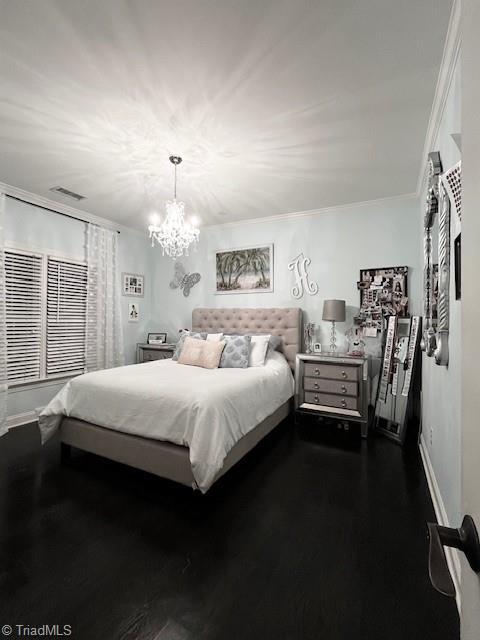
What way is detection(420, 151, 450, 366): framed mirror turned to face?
to the viewer's left

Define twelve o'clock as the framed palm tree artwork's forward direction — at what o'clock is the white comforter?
The white comforter is roughly at 11 o'clock from the framed palm tree artwork.

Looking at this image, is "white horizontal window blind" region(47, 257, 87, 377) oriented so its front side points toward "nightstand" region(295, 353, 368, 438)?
yes

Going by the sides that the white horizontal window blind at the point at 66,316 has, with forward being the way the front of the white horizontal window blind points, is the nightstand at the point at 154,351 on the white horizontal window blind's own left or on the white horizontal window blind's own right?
on the white horizontal window blind's own left

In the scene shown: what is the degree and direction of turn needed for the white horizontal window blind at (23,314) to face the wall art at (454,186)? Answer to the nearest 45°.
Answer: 0° — it already faces it

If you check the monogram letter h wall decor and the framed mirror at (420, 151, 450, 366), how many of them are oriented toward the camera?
1

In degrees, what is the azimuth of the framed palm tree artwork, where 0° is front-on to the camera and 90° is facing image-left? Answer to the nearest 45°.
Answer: approximately 45°

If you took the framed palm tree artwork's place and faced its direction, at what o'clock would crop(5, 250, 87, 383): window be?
The window is roughly at 1 o'clock from the framed palm tree artwork.

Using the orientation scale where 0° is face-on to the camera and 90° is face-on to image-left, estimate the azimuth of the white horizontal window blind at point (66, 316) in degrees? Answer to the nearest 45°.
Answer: approximately 315°

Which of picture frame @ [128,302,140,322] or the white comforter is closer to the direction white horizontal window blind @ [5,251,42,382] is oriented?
the white comforter

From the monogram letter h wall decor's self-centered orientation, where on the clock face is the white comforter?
The white comforter is roughly at 1 o'clock from the monogram letter h wall decor.

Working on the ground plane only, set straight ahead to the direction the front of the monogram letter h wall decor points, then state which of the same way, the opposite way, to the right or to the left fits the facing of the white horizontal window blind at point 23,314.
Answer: to the left
